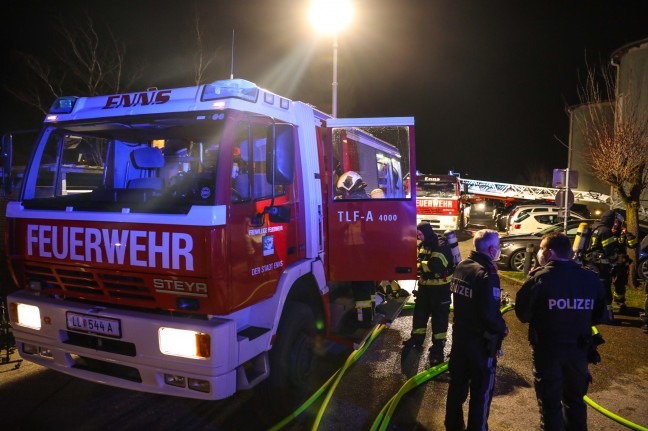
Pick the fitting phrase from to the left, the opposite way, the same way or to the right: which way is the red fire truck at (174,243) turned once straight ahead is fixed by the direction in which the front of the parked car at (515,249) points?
to the left

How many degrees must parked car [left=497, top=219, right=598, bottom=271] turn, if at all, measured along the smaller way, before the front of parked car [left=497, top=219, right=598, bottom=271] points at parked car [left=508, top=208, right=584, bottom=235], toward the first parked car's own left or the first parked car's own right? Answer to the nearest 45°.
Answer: approximately 90° to the first parked car's own right

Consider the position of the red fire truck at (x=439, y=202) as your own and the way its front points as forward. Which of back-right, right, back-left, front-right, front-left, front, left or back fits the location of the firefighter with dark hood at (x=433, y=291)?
front

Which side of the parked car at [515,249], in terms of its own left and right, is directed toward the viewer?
left

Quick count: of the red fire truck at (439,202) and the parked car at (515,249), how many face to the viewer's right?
0

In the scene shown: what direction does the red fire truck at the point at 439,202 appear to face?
toward the camera

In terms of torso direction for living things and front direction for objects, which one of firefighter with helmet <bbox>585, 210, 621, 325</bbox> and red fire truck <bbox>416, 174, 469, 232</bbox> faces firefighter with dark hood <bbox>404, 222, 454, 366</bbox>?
the red fire truck

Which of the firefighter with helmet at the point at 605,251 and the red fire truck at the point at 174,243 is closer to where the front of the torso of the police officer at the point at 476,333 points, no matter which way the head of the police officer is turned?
the firefighter with helmet

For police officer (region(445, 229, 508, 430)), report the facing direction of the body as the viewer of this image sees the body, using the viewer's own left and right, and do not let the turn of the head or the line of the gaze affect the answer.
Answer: facing away from the viewer and to the right of the viewer

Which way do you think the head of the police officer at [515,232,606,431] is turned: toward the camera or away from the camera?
away from the camera
